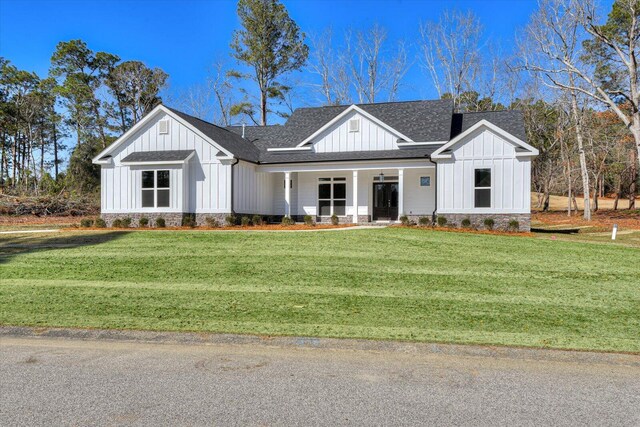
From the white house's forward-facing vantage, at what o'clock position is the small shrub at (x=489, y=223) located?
The small shrub is roughly at 10 o'clock from the white house.

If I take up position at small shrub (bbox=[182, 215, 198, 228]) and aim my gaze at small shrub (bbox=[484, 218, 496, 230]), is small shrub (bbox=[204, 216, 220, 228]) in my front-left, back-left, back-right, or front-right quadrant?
front-left

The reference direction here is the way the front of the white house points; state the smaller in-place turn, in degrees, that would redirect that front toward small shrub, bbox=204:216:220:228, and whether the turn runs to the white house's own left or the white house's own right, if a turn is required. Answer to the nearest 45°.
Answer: approximately 90° to the white house's own right

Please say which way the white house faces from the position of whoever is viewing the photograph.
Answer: facing the viewer

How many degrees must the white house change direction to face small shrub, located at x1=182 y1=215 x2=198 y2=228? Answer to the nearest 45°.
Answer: approximately 90° to its right

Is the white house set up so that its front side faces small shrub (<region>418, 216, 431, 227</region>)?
no
